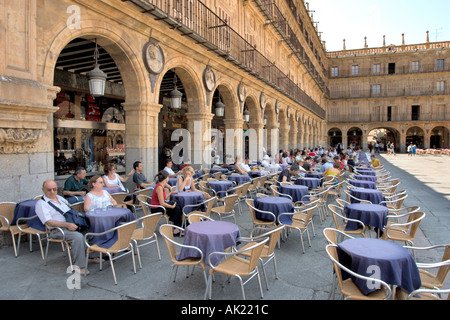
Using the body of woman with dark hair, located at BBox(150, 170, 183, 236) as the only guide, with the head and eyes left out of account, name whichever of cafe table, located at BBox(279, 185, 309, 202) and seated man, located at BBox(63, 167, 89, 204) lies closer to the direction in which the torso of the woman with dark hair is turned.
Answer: the cafe table

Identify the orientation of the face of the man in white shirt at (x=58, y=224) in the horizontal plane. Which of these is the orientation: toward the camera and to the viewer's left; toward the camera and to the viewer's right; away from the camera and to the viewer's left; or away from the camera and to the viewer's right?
toward the camera and to the viewer's right

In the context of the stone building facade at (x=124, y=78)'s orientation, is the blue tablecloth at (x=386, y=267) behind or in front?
in front

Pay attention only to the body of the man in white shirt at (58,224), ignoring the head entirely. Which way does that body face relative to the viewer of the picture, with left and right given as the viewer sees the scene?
facing the viewer and to the right of the viewer

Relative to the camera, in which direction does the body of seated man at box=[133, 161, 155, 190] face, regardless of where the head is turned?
to the viewer's right

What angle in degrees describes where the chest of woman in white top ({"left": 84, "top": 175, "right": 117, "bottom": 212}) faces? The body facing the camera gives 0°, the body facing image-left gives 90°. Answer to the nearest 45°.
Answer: approximately 315°

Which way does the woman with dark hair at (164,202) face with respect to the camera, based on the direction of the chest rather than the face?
to the viewer's right
